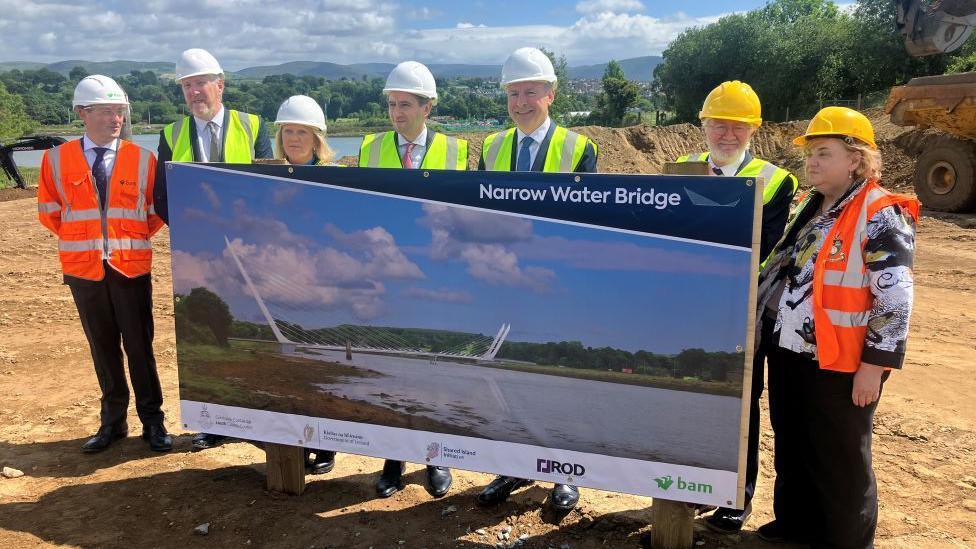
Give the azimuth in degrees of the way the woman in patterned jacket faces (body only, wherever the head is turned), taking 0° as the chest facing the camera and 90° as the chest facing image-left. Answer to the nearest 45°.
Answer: approximately 45°

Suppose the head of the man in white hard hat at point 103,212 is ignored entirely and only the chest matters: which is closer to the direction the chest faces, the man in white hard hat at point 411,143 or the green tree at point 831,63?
the man in white hard hat

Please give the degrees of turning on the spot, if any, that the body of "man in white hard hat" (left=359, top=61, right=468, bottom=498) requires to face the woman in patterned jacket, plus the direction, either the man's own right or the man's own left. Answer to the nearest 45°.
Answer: approximately 45° to the man's own left

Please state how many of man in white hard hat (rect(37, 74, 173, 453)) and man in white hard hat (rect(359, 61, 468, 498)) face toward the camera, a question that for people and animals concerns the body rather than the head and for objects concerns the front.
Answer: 2

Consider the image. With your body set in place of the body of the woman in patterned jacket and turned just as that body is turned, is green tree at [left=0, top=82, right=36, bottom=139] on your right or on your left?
on your right

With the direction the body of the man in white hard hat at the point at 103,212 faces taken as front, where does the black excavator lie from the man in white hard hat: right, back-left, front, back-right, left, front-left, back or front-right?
back

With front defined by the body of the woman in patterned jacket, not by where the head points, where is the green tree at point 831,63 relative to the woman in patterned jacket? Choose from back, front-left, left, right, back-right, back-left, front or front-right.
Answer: back-right

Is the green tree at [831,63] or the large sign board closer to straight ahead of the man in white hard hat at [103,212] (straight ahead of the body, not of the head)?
the large sign board

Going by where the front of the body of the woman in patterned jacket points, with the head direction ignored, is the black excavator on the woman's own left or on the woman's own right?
on the woman's own right

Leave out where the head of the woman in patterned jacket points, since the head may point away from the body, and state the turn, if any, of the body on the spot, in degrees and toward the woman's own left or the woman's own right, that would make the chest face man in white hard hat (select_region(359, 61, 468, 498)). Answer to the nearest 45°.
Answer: approximately 45° to the woman's own right

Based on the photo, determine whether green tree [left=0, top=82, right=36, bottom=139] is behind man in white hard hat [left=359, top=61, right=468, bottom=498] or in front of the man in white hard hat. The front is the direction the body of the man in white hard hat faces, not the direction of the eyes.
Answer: behind
